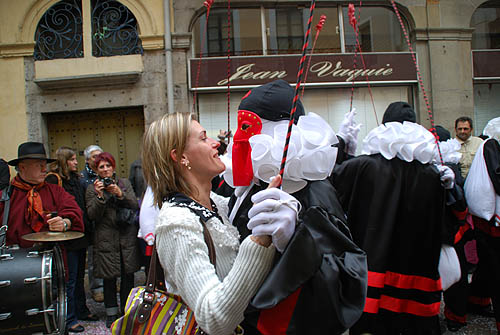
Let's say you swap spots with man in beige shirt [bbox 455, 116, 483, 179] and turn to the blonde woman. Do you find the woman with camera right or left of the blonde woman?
right

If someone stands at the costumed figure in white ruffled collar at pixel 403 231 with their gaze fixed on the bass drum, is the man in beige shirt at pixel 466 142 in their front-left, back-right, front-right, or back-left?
back-right

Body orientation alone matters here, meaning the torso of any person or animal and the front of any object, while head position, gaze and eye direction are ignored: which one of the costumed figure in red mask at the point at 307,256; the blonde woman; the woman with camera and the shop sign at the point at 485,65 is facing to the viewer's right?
the blonde woman

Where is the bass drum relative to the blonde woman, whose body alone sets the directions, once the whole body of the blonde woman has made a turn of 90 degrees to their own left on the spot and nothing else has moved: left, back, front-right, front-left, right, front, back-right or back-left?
front-left

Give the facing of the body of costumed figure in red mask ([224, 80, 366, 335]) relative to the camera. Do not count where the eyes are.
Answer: to the viewer's left

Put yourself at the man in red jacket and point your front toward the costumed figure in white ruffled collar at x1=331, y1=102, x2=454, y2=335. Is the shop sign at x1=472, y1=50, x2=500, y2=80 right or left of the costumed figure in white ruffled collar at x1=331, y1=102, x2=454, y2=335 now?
left

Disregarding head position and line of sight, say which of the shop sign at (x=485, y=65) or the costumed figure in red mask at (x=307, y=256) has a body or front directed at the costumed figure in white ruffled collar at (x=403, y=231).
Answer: the shop sign

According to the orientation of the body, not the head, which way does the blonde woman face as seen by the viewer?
to the viewer's right

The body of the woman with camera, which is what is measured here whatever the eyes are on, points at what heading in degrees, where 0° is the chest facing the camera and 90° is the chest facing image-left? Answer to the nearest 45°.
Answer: approximately 0°
